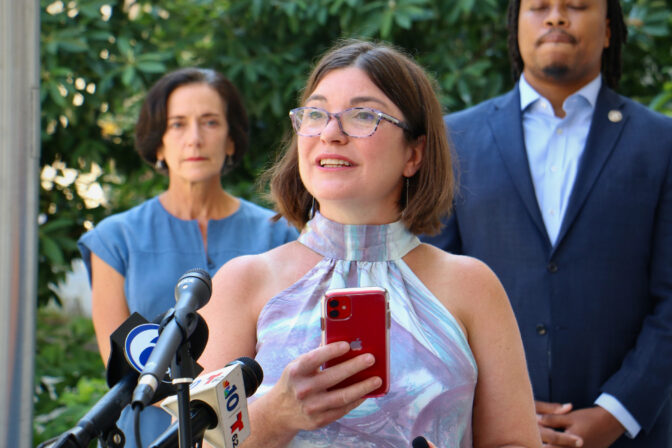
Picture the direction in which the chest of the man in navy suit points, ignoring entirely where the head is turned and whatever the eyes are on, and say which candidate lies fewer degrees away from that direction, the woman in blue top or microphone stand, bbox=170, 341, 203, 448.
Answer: the microphone stand

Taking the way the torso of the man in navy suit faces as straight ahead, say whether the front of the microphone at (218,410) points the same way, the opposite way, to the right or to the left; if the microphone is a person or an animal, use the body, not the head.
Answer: the opposite way

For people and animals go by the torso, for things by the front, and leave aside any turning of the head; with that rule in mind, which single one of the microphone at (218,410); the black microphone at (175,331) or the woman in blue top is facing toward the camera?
the woman in blue top

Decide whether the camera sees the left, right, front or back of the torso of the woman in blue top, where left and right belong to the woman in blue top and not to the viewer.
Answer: front

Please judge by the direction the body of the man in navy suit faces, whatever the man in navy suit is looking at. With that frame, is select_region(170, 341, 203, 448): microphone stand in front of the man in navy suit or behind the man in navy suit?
in front

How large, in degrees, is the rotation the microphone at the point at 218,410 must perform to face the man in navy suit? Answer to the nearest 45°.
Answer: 0° — it already faces them

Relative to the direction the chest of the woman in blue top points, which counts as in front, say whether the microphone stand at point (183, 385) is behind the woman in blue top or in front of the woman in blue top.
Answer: in front

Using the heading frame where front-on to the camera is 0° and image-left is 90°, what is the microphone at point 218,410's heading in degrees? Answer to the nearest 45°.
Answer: approximately 225°

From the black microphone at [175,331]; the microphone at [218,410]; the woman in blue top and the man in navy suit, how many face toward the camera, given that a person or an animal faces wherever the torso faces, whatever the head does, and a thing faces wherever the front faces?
2

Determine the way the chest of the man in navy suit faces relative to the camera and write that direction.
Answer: toward the camera
